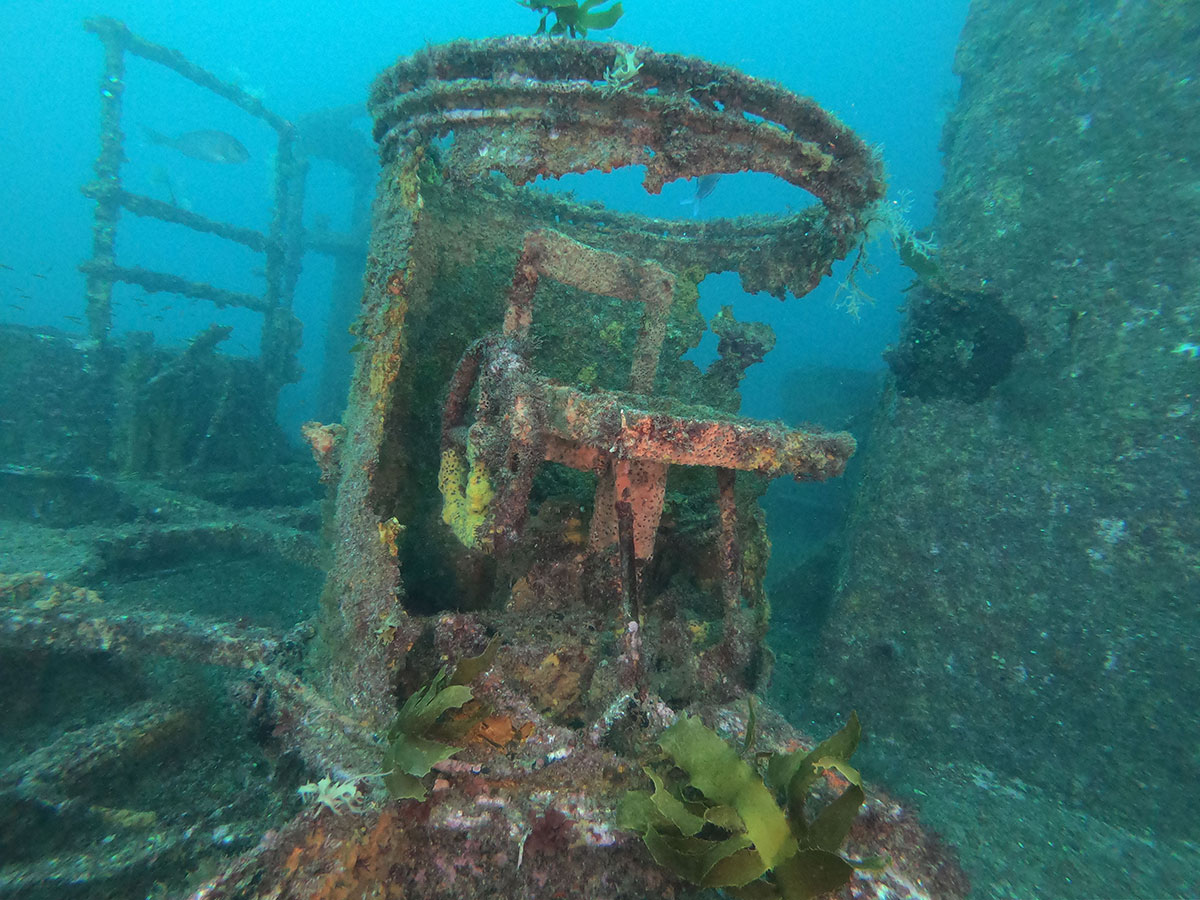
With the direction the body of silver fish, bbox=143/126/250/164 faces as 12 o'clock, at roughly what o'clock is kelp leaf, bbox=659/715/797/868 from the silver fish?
The kelp leaf is roughly at 3 o'clock from the silver fish.

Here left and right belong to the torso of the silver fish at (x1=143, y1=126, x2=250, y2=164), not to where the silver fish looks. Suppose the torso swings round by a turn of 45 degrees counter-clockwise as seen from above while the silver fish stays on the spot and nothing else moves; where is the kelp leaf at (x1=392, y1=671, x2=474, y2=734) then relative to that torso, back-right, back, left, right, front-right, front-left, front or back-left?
back-right

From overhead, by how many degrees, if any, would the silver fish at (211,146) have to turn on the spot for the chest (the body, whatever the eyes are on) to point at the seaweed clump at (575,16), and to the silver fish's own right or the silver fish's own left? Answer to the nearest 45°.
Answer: approximately 90° to the silver fish's own right

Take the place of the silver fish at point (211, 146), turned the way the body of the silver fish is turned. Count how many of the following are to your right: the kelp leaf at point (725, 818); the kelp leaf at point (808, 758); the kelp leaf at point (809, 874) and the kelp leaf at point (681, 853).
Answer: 4

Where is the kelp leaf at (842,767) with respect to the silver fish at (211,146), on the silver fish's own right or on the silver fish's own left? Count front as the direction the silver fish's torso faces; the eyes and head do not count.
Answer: on the silver fish's own right

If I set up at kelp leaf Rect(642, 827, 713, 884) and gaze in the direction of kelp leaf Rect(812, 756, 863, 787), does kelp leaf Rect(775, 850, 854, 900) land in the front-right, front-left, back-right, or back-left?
front-right

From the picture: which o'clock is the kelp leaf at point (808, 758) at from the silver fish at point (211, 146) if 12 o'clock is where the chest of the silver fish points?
The kelp leaf is roughly at 3 o'clock from the silver fish.

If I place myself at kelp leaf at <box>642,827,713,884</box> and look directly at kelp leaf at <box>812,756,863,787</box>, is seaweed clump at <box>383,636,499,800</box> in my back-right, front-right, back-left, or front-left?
back-left

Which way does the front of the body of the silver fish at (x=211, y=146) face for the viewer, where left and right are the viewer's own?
facing to the right of the viewer

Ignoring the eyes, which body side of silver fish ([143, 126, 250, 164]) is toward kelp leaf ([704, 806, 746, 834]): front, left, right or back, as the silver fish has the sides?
right

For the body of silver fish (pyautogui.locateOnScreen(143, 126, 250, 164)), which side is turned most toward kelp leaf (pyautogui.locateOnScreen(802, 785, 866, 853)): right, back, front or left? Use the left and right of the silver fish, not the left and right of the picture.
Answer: right

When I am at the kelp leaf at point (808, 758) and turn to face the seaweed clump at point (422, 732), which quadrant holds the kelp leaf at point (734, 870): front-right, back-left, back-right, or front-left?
front-left
